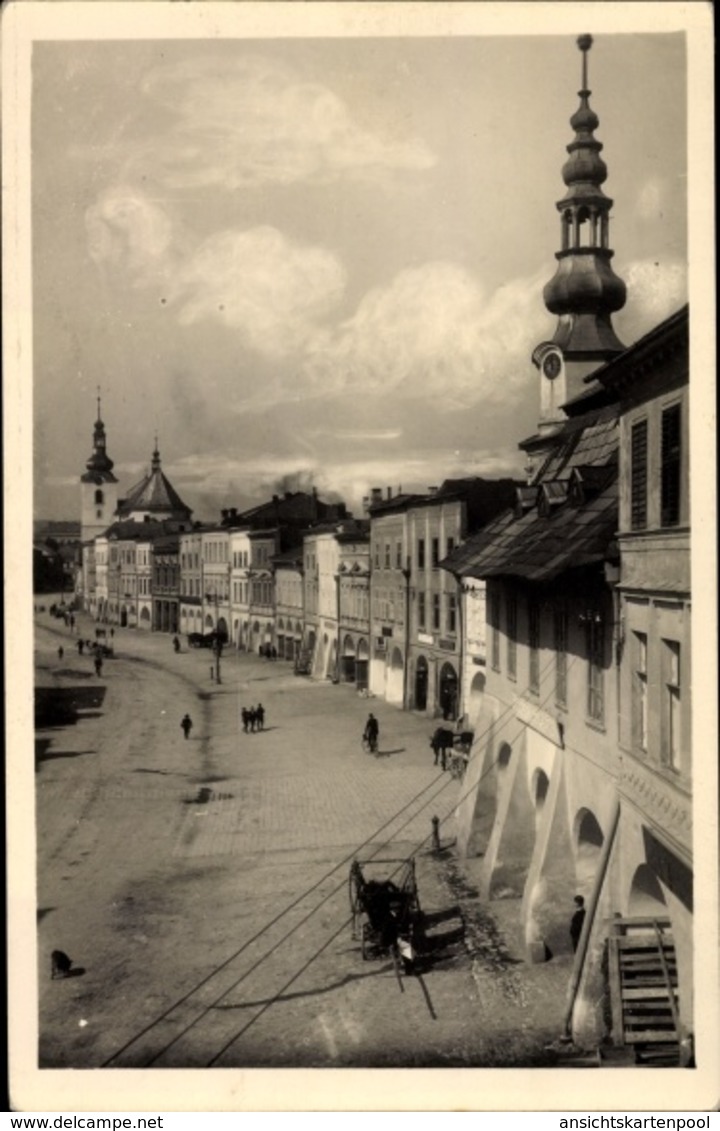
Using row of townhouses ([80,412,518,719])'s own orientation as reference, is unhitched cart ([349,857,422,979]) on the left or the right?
on its left

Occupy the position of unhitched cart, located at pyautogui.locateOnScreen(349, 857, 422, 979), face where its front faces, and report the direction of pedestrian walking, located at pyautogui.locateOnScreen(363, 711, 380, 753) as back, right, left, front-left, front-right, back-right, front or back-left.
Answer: back

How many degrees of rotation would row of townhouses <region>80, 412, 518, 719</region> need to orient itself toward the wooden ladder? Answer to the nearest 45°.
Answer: approximately 45° to its left

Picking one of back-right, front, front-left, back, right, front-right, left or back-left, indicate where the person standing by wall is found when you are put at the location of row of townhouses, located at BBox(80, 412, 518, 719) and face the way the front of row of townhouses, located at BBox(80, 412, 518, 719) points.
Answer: front-left

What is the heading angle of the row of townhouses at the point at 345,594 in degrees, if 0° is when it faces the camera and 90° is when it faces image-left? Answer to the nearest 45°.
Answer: approximately 45°

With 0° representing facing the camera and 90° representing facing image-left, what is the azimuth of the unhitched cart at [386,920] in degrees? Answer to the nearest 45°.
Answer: approximately 0°

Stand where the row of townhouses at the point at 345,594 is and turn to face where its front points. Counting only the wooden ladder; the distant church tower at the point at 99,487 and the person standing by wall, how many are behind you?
0

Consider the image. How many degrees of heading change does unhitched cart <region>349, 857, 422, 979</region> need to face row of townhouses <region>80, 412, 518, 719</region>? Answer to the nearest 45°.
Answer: approximately 180°
